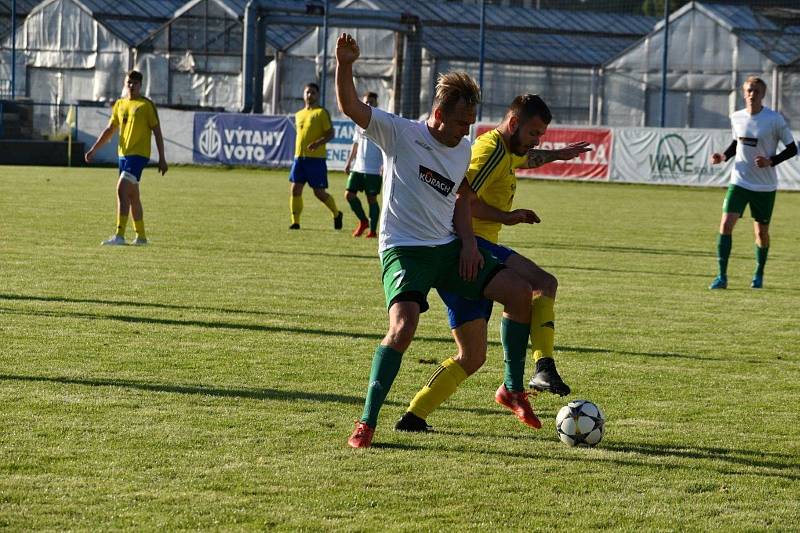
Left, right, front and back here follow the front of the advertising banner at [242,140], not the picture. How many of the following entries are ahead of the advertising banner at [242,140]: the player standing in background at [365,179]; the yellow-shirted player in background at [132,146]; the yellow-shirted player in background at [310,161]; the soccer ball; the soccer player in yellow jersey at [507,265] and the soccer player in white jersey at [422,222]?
6

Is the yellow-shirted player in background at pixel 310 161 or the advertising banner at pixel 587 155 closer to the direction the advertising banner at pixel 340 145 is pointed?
the yellow-shirted player in background

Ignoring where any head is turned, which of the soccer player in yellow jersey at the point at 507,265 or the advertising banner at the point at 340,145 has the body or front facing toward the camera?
the advertising banner

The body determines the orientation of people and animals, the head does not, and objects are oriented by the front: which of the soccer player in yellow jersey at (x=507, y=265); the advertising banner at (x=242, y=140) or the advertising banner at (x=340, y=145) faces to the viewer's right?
the soccer player in yellow jersey

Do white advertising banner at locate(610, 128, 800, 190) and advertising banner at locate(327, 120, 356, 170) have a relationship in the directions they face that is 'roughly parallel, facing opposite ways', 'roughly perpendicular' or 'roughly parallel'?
roughly parallel

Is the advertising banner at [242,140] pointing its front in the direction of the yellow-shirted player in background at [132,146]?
yes

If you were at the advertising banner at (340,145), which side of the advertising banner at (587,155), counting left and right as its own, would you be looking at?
right

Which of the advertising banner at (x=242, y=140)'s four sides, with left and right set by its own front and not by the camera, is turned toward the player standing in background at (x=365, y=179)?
front

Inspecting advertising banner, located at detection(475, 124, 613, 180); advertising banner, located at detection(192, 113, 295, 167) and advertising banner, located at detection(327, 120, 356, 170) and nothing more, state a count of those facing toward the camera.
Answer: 3

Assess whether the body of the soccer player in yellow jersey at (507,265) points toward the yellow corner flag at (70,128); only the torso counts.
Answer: no

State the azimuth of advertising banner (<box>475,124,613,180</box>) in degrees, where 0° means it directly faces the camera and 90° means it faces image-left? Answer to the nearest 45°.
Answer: approximately 0°

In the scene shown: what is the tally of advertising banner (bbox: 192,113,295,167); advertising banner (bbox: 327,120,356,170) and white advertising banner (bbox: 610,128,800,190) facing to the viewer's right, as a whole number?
0

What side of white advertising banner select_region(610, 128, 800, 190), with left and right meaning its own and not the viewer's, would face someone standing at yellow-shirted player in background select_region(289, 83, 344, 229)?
front

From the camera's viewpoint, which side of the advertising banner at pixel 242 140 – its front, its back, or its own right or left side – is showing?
front

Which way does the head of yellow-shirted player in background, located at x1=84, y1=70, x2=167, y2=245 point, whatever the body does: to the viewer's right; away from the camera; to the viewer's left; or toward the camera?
toward the camera

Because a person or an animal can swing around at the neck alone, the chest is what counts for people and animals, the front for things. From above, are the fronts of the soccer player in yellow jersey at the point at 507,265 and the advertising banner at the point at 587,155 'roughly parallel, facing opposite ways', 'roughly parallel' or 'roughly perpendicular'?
roughly perpendicular

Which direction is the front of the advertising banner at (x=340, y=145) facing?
toward the camera

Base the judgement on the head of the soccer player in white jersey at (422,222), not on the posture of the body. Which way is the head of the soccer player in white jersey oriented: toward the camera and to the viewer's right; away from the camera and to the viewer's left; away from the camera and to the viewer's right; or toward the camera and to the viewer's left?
toward the camera and to the viewer's right
